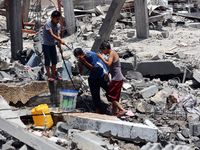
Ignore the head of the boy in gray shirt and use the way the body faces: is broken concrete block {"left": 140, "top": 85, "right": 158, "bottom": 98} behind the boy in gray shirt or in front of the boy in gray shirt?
in front

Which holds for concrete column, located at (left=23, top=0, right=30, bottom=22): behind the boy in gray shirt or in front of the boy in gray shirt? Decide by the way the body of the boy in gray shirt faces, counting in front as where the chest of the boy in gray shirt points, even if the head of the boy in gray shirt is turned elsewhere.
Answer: behind

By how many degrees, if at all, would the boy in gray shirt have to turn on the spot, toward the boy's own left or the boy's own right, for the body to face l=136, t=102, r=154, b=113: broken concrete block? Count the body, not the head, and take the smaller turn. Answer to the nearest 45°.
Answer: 0° — they already face it

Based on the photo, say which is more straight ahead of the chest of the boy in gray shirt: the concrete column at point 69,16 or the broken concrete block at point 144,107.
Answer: the broken concrete block

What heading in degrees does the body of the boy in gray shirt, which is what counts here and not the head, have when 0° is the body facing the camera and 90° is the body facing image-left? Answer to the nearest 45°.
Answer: approximately 315°

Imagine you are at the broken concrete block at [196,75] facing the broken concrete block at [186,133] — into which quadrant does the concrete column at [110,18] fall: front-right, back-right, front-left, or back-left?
back-right

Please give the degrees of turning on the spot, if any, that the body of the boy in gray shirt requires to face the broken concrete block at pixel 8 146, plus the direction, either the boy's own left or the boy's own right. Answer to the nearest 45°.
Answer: approximately 45° to the boy's own right

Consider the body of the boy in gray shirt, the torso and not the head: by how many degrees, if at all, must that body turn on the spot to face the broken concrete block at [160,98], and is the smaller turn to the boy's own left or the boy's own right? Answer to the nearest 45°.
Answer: approximately 45° to the boy's own left

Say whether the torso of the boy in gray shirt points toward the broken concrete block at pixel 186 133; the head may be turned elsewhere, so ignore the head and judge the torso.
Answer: yes

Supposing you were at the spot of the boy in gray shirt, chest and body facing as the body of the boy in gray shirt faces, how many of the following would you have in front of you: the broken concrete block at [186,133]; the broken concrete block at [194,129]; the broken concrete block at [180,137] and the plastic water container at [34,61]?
3

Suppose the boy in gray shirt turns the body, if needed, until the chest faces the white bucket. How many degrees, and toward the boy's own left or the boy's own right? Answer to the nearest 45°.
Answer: approximately 45° to the boy's own right

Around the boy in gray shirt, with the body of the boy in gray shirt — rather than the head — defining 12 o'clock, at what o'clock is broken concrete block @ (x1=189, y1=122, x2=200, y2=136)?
The broken concrete block is roughly at 12 o'clock from the boy in gray shirt.
